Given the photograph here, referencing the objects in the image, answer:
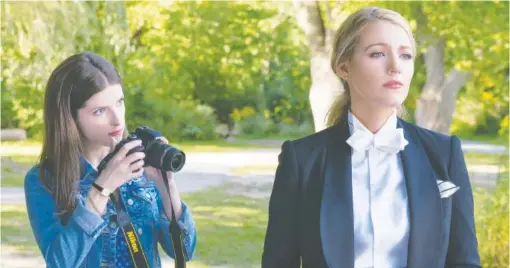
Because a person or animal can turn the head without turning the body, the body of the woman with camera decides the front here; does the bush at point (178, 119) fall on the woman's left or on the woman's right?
on the woman's left

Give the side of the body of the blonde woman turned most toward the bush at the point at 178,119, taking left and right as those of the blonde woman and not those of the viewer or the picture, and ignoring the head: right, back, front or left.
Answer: back

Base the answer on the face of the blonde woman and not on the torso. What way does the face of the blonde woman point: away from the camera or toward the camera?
toward the camera

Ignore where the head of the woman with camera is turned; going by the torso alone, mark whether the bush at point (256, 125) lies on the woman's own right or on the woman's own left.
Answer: on the woman's own left

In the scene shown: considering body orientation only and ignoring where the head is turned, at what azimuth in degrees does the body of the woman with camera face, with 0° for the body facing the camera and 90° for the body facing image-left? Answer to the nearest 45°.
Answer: approximately 315°

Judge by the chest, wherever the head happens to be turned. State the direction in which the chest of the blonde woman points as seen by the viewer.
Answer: toward the camera

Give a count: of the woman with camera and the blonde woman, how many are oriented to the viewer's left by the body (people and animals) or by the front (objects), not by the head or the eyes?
0

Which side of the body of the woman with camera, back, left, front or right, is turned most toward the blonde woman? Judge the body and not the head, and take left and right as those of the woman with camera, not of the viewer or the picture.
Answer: front

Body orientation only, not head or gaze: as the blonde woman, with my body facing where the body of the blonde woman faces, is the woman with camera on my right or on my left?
on my right

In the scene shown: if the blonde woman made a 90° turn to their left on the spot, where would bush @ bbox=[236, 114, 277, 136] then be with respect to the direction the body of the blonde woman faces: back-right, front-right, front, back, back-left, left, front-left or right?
left

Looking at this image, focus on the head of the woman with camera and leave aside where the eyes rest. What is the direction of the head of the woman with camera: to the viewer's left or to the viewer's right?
to the viewer's right
